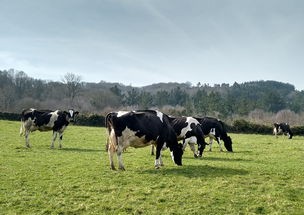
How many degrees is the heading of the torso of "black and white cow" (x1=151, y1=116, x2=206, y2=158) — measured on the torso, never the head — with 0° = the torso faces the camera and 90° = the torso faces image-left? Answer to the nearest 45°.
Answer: approximately 270°

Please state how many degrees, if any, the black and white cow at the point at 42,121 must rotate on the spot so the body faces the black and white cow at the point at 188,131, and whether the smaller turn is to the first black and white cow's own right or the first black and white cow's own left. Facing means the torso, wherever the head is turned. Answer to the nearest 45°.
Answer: approximately 45° to the first black and white cow's own right

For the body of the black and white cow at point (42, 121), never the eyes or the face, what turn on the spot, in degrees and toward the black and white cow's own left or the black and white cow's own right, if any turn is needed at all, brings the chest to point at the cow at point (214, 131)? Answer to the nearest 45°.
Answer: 0° — it already faces it

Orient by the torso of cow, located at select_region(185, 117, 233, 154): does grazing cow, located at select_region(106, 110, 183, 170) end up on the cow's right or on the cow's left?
on the cow's right

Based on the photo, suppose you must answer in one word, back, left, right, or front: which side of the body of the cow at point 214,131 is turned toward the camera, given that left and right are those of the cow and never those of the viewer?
right

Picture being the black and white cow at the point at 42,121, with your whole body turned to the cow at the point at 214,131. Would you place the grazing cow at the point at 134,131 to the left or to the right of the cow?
right

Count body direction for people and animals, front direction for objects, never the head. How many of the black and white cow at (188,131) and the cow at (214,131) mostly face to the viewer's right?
2

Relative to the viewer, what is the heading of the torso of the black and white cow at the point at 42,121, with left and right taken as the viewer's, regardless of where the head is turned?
facing to the right of the viewer

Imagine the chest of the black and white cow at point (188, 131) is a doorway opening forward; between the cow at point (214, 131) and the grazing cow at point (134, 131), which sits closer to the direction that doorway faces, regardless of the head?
the cow
